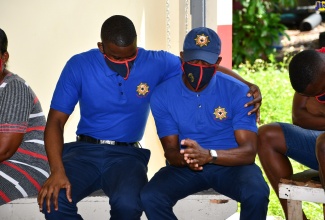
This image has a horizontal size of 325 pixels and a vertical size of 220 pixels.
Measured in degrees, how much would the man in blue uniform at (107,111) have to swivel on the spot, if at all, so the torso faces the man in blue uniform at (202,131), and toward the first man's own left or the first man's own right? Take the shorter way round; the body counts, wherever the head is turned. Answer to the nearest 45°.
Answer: approximately 90° to the first man's own left

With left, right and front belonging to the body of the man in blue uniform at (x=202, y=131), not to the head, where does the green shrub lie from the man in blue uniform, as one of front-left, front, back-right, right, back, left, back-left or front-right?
back

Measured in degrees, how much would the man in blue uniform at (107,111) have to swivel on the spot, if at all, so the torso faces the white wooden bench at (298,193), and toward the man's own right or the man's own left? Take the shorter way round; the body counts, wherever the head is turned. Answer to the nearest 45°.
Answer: approximately 90° to the man's own left

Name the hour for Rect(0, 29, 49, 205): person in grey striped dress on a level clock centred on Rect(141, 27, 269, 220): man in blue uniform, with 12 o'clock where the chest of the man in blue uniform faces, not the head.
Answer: The person in grey striped dress is roughly at 3 o'clock from the man in blue uniform.

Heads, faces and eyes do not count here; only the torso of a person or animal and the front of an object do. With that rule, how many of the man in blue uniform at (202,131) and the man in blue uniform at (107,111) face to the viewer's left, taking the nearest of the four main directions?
0

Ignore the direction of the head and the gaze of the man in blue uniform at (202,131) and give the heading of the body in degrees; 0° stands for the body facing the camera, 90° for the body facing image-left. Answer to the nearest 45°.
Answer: approximately 0°
